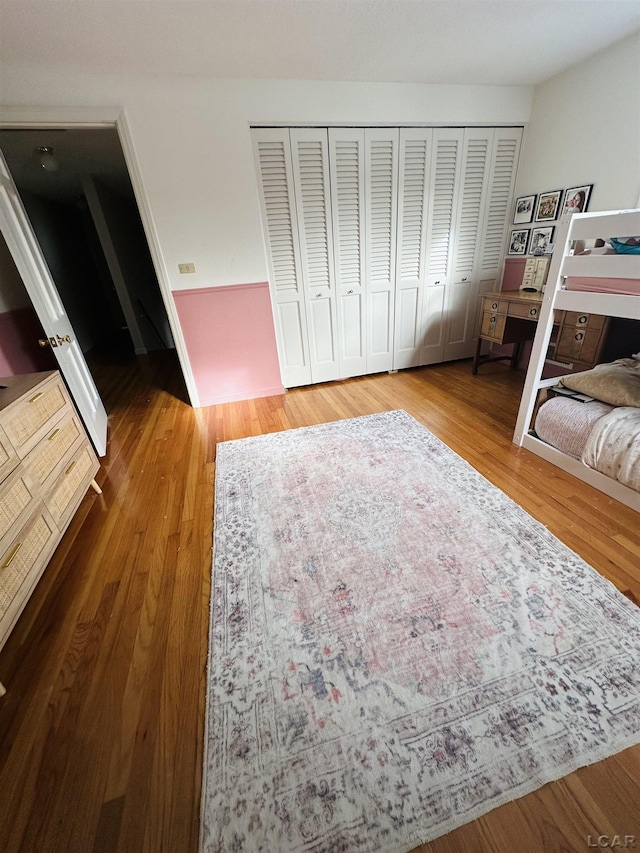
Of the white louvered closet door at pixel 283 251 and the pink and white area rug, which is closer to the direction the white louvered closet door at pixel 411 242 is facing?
the pink and white area rug

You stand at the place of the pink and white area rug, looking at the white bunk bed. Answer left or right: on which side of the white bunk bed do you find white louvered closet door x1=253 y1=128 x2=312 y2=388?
left

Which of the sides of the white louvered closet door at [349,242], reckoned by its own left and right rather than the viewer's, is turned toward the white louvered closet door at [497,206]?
left

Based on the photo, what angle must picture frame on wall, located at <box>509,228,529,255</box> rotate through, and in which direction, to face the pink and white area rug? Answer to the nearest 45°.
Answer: approximately 45° to its left

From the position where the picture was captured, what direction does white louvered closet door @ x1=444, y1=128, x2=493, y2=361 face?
facing the viewer and to the right of the viewer

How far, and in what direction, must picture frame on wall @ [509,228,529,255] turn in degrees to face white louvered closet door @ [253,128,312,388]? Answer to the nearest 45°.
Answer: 0° — it already faces it

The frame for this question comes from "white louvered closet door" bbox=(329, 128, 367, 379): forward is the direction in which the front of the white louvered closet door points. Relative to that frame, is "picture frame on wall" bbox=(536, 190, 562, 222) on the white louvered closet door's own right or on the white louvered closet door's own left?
on the white louvered closet door's own left

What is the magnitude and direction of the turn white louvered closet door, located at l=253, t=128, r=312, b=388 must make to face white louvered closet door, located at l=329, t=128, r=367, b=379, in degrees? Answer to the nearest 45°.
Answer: approximately 90° to its left

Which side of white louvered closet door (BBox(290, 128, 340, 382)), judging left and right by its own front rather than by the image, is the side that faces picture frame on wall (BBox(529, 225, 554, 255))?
left

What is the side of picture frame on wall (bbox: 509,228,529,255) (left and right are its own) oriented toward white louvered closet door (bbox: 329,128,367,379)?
front

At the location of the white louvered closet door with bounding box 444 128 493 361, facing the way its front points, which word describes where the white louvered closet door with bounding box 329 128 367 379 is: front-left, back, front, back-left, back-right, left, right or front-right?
right

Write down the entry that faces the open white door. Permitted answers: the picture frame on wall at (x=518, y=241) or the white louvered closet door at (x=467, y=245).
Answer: the picture frame on wall

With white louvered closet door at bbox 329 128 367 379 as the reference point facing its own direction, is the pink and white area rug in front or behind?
in front

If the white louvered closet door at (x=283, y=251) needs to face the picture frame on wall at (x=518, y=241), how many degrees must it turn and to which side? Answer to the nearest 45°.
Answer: approximately 90° to its left
